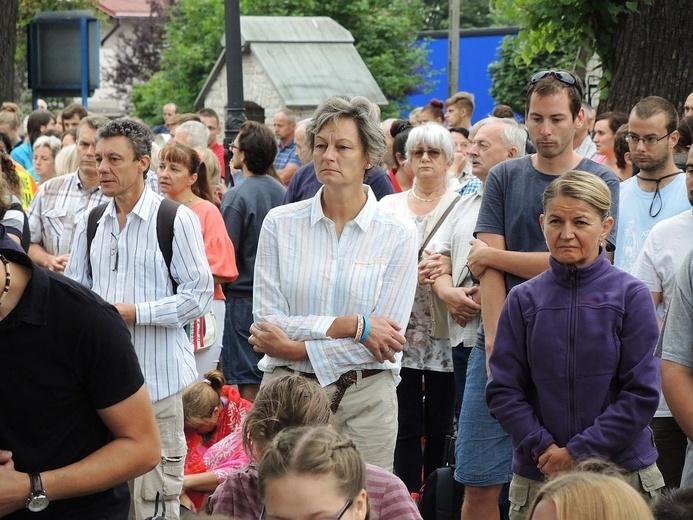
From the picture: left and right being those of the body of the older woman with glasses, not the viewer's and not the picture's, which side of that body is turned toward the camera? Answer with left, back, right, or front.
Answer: front

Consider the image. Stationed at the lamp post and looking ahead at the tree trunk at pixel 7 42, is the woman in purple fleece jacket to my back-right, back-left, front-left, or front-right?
back-left

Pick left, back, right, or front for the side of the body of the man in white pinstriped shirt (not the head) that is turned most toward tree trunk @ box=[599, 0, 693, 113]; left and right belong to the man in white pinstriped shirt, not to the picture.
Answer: back

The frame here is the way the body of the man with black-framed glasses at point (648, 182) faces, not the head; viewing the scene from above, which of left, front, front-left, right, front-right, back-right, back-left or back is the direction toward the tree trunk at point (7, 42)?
right

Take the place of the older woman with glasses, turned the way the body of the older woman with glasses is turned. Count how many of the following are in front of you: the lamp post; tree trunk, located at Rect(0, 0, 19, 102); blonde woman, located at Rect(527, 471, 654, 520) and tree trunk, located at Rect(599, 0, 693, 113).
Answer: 1

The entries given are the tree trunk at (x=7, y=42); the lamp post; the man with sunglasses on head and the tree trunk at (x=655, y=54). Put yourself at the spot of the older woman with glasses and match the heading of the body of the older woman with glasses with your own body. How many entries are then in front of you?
1

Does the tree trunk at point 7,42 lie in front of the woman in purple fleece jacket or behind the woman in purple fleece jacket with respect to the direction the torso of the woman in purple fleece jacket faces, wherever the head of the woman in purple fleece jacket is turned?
behind

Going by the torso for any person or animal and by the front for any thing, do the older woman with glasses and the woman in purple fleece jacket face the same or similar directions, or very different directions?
same or similar directions

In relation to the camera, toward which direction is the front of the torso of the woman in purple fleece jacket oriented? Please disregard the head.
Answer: toward the camera

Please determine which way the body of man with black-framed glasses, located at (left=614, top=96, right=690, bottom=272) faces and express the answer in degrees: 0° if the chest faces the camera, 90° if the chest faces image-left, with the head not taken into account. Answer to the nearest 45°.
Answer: approximately 45°

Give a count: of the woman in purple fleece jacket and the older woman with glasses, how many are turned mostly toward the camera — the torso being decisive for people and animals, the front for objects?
2

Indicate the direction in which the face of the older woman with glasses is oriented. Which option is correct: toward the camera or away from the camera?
toward the camera

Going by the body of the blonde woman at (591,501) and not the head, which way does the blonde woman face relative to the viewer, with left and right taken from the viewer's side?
facing the viewer and to the left of the viewer

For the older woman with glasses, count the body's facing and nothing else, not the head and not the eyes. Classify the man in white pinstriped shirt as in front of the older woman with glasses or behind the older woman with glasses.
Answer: in front

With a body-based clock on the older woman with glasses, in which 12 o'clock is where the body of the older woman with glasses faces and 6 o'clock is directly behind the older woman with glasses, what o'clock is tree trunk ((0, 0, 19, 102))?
The tree trunk is roughly at 5 o'clock from the older woman with glasses.
